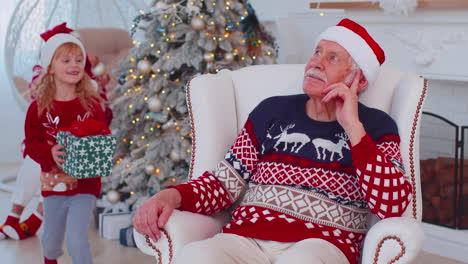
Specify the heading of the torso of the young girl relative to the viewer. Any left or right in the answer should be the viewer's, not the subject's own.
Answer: facing the viewer and to the right of the viewer

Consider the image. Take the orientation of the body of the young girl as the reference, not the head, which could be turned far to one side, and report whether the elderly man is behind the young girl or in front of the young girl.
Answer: in front

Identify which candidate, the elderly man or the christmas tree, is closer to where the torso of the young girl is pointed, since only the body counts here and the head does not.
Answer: the elderly man

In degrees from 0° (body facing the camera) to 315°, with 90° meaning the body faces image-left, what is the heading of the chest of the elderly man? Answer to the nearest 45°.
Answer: approximately 45°

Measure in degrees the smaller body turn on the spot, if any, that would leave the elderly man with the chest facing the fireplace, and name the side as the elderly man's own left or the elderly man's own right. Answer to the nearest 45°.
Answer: approximately 180°

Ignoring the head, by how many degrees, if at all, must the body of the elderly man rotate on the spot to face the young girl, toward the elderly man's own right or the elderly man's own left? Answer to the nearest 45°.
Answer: approximately 90° to the elderly man's own right
